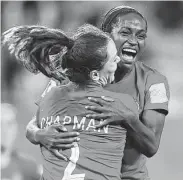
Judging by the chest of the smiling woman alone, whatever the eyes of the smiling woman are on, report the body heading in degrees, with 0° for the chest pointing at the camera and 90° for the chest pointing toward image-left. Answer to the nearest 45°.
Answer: approximately 45°

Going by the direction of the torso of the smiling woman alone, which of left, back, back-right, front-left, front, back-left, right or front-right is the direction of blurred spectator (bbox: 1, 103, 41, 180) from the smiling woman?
right

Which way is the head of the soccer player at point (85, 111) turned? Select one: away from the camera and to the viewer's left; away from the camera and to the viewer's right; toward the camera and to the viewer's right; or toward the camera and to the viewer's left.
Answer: away from the camera and to the viewer's right
